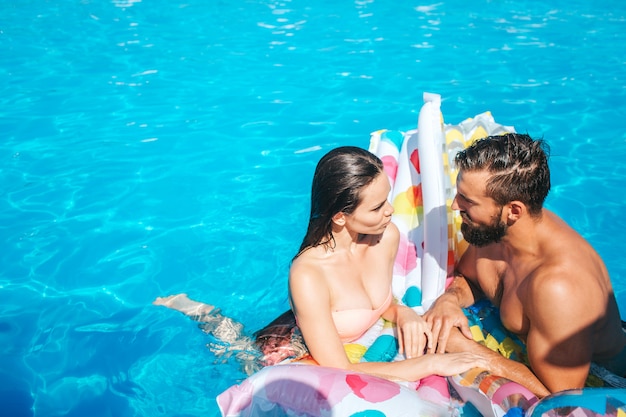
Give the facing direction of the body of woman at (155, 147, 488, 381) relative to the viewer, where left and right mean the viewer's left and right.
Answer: facing the viewer and to the right of the viewer

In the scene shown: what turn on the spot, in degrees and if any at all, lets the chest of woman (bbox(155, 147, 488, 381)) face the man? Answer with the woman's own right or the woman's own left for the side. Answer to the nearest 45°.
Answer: approximately 45° to the woman's own left

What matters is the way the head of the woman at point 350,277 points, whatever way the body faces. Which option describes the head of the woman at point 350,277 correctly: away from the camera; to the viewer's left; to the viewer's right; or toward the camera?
to the viewer's right

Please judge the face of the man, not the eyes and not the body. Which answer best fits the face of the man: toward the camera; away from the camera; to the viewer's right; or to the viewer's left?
to the viewer's left
